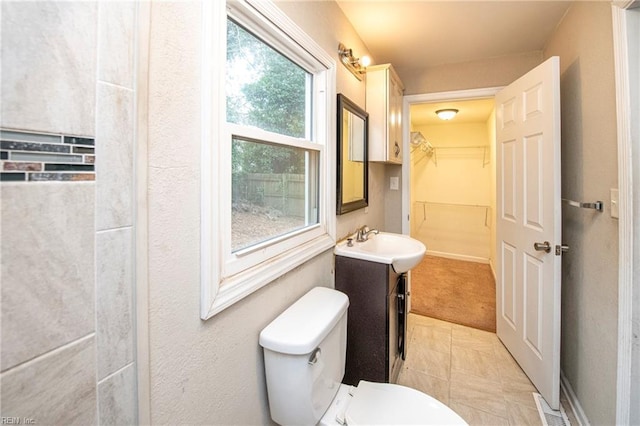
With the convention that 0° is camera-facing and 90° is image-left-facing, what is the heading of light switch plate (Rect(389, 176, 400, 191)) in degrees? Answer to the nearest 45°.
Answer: approximately 0°

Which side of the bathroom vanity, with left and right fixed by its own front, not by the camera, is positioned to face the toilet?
right

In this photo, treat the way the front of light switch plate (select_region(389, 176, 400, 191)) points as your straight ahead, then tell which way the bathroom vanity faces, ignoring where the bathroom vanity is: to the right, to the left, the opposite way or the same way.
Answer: to the left

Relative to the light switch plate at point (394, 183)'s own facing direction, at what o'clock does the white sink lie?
The white sink is roughly at 12 o'clock from the light switch plate.

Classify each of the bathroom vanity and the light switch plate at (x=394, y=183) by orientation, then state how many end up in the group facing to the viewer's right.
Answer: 1

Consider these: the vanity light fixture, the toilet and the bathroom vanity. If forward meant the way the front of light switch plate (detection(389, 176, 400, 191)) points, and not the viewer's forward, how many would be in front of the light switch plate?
3

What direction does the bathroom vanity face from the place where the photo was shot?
facing to the right of the viewer

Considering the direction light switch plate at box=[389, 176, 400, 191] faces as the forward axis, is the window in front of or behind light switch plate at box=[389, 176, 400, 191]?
in front
